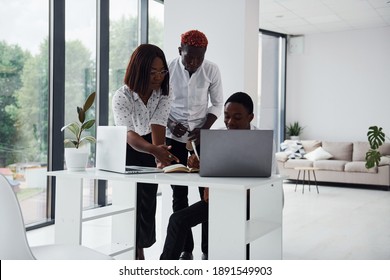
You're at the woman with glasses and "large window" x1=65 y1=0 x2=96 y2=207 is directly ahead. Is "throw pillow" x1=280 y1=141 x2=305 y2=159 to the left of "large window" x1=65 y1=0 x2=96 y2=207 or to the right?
right

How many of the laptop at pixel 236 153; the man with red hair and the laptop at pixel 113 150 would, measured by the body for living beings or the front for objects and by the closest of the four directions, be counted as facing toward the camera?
1

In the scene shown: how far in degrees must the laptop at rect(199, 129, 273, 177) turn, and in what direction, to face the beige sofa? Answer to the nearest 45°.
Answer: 0° — it already faces it

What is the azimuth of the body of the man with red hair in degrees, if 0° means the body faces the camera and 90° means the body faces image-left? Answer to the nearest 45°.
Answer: approximately 0°

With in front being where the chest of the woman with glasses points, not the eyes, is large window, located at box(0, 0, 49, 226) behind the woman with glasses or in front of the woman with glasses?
behind

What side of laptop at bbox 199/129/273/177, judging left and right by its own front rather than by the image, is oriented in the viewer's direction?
back

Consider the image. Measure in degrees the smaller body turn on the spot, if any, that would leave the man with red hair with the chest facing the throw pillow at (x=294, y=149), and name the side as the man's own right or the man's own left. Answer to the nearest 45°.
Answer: approximately 180°

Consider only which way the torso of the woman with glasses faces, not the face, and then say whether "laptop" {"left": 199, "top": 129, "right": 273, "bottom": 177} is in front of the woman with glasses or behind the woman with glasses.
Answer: in front

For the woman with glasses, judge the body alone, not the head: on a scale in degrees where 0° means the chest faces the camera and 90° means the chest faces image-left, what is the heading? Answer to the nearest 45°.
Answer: approximately 315°

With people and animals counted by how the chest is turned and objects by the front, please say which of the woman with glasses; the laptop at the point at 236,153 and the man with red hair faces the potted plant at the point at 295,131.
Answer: the laptop

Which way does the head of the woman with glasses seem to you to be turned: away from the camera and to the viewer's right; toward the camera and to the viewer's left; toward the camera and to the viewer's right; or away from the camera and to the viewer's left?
toward the camera and to the viewer's right

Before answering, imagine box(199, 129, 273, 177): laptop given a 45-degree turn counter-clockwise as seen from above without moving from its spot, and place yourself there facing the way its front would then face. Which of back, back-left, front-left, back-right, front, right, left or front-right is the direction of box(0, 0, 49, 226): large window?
front

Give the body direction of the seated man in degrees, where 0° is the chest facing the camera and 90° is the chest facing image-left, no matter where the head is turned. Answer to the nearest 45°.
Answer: approximately 45°

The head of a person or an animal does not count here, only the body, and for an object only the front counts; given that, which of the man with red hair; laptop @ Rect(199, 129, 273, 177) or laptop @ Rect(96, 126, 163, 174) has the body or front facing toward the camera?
the man with red hair
